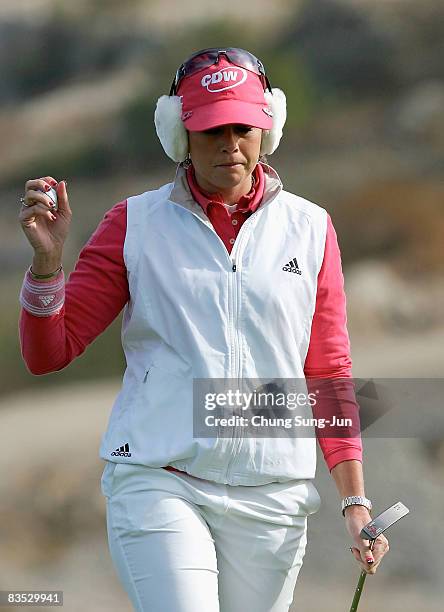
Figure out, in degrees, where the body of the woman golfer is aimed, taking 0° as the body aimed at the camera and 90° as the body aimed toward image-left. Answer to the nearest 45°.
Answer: approximately 0°
